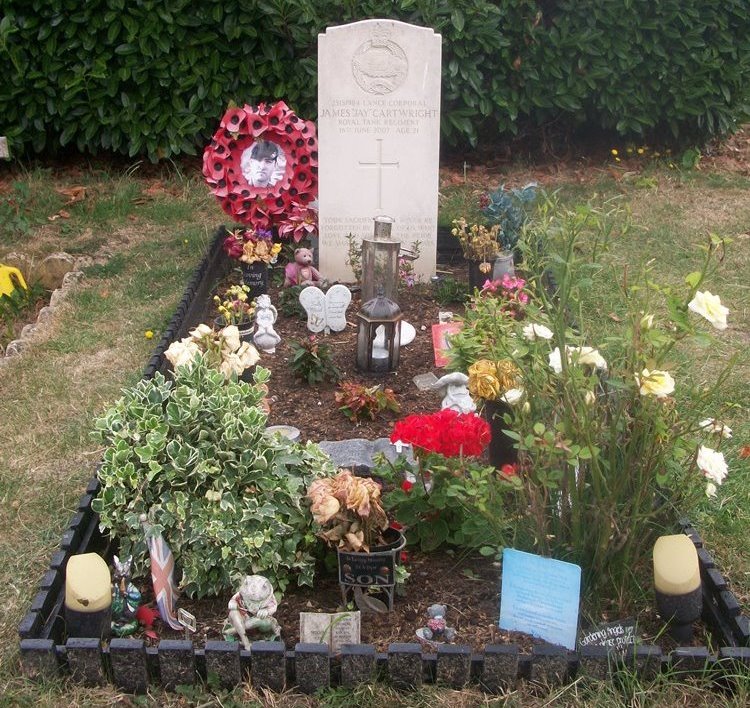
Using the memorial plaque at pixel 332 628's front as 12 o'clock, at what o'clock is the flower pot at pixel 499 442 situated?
The flower pot is roughly at 7 o'clock from the memorial plaque.

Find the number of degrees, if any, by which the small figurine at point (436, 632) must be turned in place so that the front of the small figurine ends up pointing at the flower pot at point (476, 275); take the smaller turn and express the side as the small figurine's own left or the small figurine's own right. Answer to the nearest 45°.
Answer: approximately 180°

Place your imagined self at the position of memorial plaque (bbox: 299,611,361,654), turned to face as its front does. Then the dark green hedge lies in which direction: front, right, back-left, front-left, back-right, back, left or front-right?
back

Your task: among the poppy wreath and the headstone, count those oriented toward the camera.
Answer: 2

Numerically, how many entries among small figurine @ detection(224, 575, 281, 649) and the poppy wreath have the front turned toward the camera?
2

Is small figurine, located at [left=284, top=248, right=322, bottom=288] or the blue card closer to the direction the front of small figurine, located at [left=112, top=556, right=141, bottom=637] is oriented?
the blue card

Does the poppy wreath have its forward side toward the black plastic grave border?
yes
